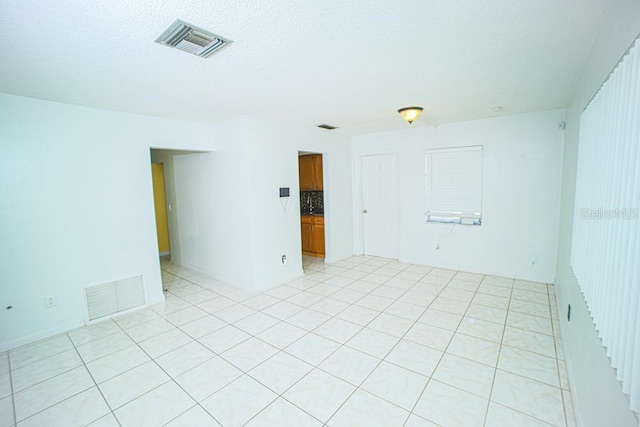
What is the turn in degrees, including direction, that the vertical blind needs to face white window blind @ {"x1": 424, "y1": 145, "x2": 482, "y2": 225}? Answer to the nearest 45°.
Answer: approximately 45° to its right

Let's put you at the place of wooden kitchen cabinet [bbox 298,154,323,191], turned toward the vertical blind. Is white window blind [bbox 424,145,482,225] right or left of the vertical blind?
left

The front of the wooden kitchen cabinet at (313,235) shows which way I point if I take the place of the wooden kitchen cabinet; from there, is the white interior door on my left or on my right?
on my left

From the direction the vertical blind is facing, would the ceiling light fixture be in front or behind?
in front

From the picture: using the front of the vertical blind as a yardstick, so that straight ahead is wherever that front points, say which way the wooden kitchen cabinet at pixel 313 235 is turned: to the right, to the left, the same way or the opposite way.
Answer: to the left

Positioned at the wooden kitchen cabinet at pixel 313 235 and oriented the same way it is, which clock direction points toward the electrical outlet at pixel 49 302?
The electrical outlet is roughly at 12 o'clock from the wooden kitchen cabinet.

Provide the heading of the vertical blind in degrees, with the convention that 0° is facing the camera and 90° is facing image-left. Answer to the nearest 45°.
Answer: approximately 90°

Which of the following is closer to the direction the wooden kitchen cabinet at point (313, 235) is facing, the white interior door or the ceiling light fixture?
the ceiling light fixture

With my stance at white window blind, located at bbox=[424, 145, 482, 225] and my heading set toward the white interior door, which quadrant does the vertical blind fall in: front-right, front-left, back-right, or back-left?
back-left

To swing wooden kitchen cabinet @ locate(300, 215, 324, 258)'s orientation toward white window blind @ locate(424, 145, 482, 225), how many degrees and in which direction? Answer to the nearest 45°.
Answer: approximately 90° to its left

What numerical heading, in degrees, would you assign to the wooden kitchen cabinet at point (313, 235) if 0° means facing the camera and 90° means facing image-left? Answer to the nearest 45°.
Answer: approximately 45°

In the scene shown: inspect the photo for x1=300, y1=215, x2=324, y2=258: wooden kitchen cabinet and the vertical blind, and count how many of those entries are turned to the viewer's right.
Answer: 0

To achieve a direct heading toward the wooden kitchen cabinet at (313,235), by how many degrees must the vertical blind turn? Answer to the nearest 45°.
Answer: approximately 45° to its right
